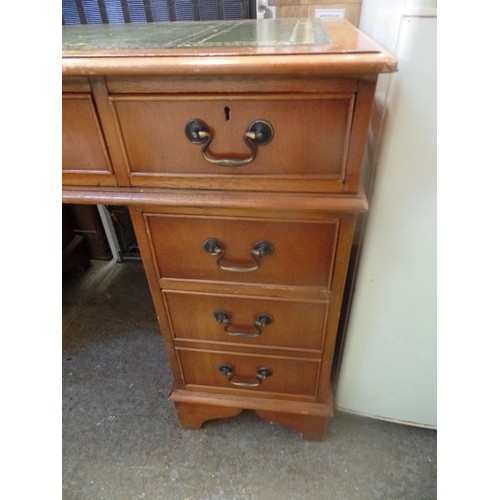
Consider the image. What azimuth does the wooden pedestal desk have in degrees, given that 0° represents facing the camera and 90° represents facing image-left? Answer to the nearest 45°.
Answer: approximately 0°
